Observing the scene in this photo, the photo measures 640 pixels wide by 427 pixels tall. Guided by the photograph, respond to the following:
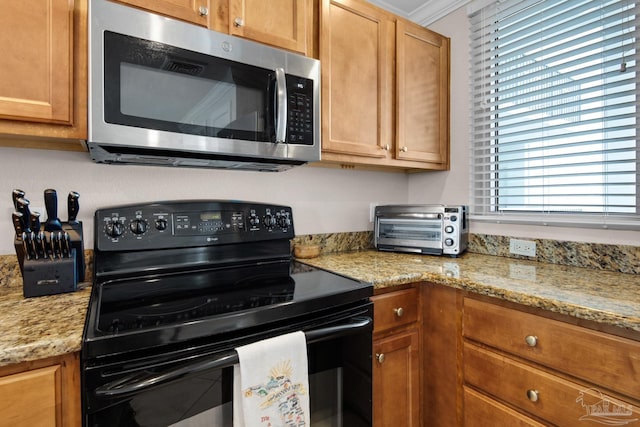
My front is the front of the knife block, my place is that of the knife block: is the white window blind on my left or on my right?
on my left

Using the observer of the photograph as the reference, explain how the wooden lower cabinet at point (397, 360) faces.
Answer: facing the viewer and to the right of the viewer

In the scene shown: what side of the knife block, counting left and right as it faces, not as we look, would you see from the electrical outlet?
left

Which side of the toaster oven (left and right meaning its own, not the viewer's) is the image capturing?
front

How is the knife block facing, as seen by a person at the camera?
facing the viewer

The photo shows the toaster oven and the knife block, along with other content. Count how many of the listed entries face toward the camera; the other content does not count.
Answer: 2

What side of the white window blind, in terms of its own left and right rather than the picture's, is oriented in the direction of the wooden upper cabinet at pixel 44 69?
front

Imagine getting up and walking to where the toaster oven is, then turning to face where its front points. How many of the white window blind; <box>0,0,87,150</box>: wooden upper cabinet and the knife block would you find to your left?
1

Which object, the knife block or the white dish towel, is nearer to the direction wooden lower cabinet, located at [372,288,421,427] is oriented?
the white dish towel

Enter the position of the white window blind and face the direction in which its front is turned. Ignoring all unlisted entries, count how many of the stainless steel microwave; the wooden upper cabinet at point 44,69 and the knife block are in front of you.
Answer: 3
